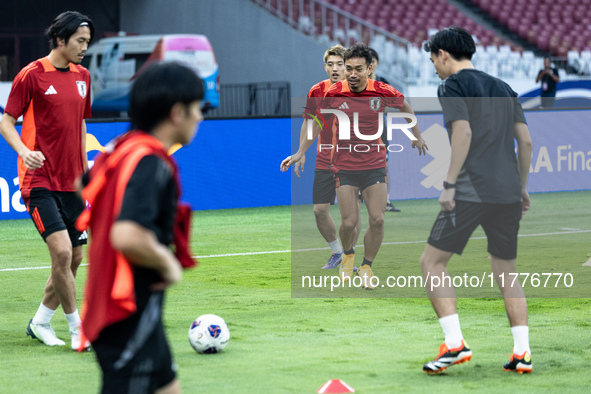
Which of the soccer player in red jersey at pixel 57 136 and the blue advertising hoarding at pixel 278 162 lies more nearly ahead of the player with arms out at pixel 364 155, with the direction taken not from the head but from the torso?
the soccer player in red jersey

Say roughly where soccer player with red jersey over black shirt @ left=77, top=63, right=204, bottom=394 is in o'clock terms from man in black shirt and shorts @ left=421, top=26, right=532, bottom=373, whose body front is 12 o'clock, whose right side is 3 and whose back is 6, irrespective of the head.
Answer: The soccer player with red jersey over black shirt is roughly at 8 o'clock from the man in black shirt and shorts.

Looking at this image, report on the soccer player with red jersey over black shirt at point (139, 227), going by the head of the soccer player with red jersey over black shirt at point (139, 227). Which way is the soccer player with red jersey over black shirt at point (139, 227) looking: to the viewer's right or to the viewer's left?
to the viewer's right

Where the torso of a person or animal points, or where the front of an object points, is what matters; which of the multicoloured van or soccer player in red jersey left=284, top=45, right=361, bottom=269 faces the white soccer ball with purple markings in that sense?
the soccer player in red jersey

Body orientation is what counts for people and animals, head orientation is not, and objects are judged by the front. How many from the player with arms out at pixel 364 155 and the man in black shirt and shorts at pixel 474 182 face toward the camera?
1

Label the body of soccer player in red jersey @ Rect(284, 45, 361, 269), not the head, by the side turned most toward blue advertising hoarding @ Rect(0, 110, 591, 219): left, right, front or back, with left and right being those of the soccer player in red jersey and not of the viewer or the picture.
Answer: back

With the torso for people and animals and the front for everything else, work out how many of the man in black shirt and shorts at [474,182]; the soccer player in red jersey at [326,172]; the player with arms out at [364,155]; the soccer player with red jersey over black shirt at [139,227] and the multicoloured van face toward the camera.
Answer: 2

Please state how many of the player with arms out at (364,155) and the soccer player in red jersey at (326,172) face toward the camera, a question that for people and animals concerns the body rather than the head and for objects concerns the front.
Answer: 2

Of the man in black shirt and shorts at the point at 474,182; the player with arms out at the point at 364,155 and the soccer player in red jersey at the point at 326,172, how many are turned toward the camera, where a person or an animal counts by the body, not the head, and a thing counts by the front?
2

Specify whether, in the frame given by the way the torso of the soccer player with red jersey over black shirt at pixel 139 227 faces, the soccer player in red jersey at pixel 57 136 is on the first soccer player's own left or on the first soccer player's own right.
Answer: on the first soccer player's own left

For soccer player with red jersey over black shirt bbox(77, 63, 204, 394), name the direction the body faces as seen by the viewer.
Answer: to the viewer's right

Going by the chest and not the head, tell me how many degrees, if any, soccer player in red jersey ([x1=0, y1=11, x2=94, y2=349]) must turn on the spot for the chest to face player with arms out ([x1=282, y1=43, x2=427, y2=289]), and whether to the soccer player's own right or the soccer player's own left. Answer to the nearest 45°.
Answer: approximately 90° to the soccer player's own left
